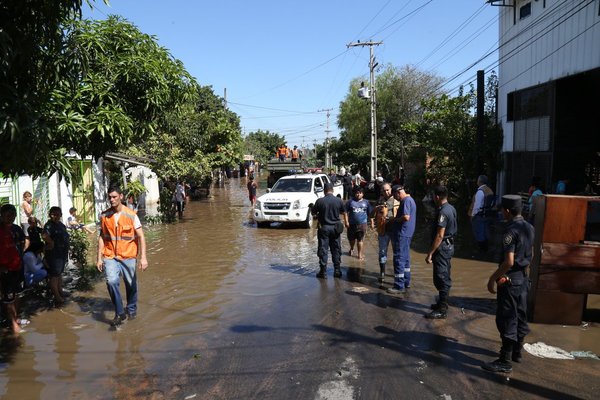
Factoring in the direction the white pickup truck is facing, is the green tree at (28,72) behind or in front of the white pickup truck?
in front

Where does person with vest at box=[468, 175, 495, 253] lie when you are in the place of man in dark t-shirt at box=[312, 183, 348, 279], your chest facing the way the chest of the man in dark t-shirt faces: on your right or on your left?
on your right

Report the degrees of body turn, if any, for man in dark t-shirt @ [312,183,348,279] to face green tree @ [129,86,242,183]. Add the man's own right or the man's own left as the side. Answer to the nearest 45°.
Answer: approximately 45° to the man's own left

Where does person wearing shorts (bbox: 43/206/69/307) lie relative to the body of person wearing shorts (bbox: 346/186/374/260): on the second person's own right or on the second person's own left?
on the second person's own right

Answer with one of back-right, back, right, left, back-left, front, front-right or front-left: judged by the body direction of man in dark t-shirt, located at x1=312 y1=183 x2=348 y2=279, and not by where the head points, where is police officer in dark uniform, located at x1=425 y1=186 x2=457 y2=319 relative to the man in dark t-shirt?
back-right

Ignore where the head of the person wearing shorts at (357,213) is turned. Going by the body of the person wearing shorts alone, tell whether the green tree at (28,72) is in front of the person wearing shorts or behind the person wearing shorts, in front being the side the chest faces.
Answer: in front

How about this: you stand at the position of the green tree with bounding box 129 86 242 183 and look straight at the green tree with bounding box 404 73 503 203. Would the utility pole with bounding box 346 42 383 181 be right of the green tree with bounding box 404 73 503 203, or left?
left

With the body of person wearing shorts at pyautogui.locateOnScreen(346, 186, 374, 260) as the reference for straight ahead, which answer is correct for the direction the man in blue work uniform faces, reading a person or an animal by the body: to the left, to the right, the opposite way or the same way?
to the right

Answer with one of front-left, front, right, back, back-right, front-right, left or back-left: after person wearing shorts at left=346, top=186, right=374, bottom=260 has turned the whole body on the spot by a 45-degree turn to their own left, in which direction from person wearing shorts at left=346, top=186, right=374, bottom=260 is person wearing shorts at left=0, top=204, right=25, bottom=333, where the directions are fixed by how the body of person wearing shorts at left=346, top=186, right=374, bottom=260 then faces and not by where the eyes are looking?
right

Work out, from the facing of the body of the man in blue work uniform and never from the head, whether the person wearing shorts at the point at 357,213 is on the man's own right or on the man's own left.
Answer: on the man's own right

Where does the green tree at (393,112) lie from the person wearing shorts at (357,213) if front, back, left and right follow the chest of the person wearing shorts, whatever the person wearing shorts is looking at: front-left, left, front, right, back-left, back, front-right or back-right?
back

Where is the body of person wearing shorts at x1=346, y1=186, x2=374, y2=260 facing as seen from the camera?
toward the camera

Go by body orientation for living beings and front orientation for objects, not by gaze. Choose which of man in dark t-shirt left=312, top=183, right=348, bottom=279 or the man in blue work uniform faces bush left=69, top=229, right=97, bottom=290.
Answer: the man in blue work uniform

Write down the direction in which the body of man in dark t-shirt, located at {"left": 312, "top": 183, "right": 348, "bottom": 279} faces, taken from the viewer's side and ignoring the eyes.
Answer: away from the camera

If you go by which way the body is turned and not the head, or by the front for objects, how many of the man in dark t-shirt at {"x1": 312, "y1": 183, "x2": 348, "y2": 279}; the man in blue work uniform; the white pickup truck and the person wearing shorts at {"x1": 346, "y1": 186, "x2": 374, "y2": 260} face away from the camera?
1

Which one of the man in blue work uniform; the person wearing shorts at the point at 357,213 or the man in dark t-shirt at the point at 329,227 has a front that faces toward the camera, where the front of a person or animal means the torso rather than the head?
the person wearing shorts

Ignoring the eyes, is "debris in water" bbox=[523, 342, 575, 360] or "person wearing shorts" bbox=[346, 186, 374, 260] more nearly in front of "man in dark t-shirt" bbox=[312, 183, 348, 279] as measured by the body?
the person wearing shorts

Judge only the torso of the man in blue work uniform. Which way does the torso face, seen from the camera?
to the viewer's left

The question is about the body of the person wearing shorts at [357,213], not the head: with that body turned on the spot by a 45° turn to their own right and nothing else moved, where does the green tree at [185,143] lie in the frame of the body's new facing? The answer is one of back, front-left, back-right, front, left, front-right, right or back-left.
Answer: right
